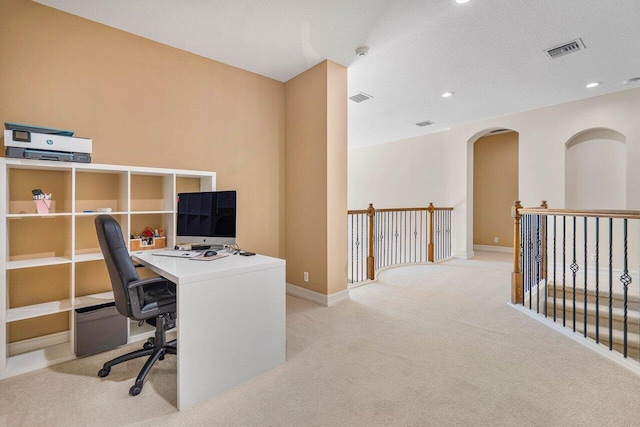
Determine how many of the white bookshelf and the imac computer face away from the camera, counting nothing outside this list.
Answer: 0

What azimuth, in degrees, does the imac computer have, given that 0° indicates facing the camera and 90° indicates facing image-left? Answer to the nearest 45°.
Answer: approximately 45°

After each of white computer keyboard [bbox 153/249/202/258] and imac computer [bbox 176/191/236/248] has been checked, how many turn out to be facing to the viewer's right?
0

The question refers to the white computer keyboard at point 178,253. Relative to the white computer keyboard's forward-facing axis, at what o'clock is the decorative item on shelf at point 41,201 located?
The decorative item on shelf is roughly at 2 o'clock from the white computer keyboard.

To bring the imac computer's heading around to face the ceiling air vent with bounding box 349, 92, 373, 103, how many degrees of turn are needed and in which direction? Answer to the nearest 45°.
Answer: approximately 180°

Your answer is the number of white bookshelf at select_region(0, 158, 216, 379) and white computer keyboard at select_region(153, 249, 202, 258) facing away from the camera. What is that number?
0

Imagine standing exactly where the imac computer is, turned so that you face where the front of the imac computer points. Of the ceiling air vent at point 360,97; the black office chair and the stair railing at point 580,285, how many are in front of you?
1
